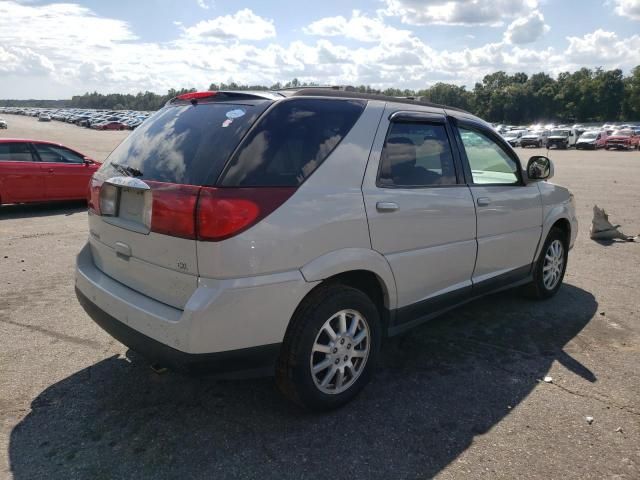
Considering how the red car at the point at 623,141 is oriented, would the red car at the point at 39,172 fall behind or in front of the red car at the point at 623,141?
in front

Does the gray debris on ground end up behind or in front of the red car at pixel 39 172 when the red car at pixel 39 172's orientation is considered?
in front

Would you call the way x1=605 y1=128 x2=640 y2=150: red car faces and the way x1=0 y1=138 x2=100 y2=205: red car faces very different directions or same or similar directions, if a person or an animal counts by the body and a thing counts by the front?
very different directions

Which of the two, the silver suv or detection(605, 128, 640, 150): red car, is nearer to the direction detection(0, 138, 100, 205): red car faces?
the red car

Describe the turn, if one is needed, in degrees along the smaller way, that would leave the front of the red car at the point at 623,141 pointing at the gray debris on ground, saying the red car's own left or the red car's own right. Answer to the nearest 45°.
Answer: approximately 45° to the red car's own left

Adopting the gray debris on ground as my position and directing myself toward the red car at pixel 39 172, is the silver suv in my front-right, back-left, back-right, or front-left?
front-left

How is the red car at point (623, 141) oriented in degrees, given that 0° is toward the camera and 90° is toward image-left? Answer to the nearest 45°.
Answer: approximately 45°

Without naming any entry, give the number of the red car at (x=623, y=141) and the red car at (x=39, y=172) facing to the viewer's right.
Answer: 1

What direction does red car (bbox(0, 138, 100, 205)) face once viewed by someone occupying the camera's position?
facing to the right of the viewer

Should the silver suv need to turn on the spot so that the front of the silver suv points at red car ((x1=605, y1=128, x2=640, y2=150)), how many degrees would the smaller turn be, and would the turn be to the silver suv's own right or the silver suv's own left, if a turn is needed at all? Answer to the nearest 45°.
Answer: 0° — it already faces it

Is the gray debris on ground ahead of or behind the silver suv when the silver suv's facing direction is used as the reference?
ahead

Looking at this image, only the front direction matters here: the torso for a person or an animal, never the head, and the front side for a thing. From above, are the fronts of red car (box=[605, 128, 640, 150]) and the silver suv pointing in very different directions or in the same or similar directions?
very different directions

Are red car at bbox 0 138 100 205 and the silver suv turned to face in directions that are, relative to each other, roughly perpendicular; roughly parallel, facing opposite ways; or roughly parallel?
roughly parallel

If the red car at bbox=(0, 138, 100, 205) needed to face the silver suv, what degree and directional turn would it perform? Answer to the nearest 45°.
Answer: approximately 90° to its right

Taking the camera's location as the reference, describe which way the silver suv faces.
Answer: facing away from the viewer and to the right of the viewer

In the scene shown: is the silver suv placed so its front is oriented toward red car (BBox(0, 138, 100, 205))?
no
